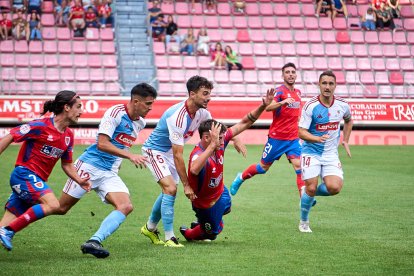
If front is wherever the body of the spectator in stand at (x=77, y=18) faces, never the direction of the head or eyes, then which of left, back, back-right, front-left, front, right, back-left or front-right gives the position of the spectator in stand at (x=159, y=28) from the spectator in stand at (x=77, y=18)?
left

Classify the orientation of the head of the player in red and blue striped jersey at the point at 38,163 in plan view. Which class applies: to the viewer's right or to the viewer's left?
to the viewer's right

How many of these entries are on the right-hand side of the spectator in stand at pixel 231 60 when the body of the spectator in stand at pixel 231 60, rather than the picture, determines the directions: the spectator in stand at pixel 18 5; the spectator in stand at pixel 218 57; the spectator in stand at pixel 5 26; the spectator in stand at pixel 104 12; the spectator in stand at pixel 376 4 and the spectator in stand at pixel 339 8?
4

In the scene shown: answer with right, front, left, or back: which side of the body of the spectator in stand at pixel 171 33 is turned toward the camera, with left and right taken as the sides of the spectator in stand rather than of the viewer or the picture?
front

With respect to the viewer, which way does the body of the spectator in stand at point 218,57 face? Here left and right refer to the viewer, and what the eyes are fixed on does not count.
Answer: facing the viewer

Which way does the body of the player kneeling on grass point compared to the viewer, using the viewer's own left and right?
facing the viewer and to the right of the viewer

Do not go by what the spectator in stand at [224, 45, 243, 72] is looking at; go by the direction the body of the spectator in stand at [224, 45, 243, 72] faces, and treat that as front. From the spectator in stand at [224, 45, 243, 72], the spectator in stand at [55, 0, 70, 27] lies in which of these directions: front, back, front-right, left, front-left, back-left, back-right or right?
right

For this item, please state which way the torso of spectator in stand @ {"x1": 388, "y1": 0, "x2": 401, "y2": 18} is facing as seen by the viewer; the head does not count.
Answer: toward the camera

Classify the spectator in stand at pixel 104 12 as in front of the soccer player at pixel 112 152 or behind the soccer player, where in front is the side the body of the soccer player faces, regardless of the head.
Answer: behind

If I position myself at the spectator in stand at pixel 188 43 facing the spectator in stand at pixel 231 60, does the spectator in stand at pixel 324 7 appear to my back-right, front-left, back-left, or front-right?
front-left

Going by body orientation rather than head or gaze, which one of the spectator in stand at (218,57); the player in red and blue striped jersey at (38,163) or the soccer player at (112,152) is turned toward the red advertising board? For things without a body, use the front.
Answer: the spectator in stand

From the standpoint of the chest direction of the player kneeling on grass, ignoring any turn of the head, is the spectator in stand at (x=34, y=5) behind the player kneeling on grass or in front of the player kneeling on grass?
behind

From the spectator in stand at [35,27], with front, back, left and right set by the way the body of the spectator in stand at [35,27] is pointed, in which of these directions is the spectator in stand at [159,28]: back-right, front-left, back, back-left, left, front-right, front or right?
left

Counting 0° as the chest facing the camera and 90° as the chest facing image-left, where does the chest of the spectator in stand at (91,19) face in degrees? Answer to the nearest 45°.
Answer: approximately 0°

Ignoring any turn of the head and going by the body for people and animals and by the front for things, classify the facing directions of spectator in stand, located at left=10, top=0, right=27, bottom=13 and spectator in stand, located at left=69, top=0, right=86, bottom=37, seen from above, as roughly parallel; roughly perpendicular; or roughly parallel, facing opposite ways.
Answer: roughly parallel

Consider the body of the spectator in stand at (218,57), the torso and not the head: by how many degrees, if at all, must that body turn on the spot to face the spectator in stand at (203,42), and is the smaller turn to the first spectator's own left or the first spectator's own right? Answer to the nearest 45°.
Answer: approximately 135° to the first spectator's own right

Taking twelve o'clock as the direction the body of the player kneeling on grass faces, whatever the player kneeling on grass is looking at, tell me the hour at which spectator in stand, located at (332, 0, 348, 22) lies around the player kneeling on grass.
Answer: The spectator in stand is roughly at 8 o'clock from the player kneeling on grass.

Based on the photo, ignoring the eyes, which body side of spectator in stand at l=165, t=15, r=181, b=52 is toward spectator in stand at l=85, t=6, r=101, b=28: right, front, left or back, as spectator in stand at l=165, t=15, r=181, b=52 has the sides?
right
